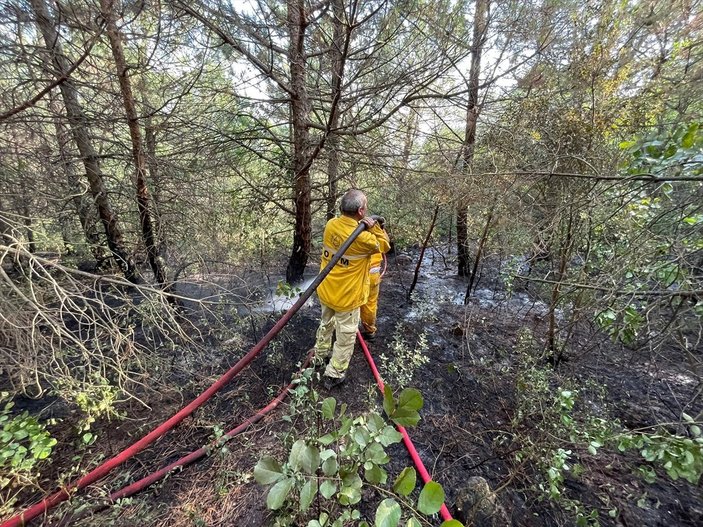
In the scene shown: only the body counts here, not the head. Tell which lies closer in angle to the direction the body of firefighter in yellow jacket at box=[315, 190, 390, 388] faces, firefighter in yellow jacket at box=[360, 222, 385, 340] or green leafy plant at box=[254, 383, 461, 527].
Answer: the firefighter in yellow jacket

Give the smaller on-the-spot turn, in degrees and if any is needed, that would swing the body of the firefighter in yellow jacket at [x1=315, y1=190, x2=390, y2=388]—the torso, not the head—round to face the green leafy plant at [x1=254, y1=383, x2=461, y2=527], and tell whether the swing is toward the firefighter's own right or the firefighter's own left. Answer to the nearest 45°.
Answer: approximately 135° to the firefighter's own right

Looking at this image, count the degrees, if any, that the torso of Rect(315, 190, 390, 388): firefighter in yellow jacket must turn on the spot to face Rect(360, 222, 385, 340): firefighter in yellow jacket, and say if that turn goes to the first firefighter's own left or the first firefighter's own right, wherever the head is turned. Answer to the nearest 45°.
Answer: approximately 45° to the first firefighter's own left

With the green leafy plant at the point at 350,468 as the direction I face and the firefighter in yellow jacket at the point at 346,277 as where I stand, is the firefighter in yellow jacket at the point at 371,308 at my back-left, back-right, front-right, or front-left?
back-left

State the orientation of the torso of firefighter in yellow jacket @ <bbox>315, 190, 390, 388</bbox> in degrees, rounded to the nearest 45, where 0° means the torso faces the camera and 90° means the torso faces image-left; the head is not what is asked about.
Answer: approximately 225°
